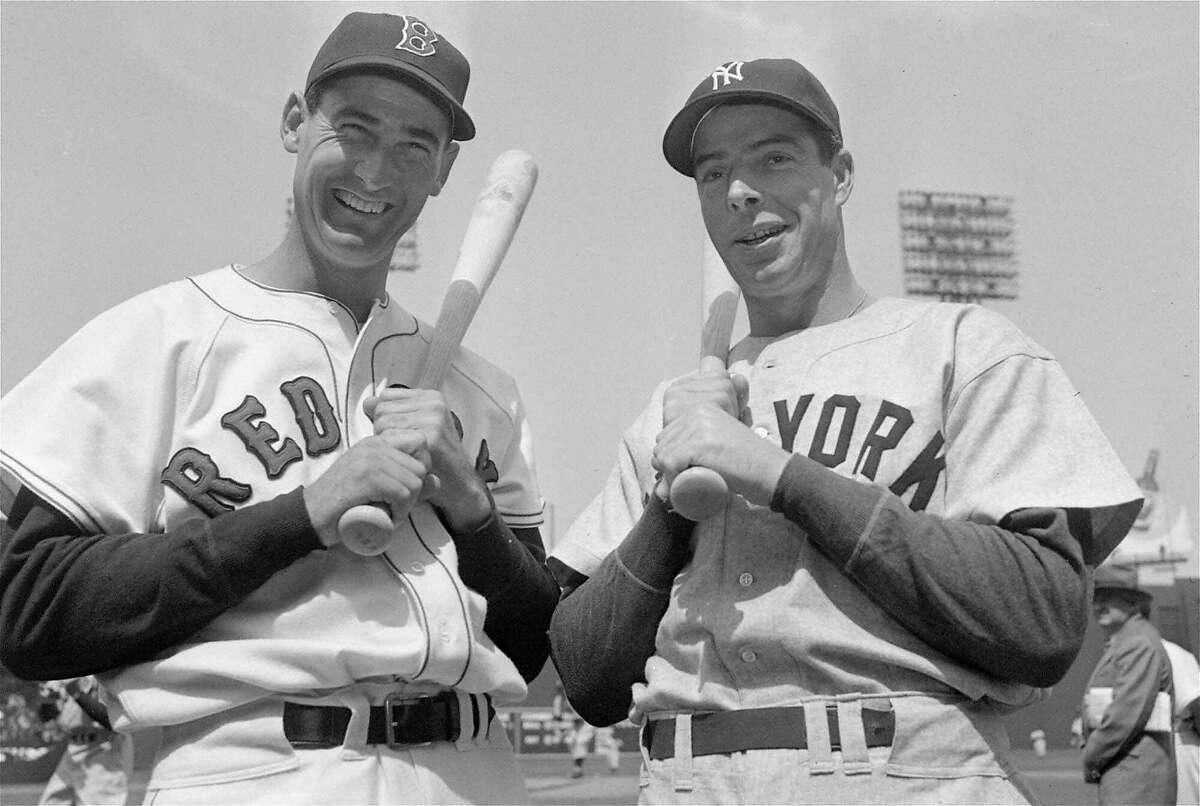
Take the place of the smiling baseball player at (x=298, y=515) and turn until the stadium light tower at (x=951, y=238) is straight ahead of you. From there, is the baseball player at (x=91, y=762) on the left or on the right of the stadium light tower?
left

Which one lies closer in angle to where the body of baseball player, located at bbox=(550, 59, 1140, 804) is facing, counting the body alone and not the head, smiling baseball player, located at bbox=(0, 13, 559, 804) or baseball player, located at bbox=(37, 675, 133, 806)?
the smiling baseball player

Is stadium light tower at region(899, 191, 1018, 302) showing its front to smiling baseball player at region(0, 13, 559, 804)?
yes

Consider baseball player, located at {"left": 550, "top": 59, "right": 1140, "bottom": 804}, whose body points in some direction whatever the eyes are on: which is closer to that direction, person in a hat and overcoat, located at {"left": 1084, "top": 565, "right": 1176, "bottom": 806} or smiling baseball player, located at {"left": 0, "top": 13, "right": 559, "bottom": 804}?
the smiling baseball player

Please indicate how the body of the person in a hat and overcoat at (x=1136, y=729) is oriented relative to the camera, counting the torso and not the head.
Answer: to the viewer's left

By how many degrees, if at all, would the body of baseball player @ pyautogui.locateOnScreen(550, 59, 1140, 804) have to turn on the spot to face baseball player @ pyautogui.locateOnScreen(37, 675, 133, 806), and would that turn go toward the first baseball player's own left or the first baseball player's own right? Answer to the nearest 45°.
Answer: approximately 90° to the first baseball player's own right

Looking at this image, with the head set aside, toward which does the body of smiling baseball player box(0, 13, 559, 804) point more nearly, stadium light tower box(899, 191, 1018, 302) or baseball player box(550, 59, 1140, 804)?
the baseball player

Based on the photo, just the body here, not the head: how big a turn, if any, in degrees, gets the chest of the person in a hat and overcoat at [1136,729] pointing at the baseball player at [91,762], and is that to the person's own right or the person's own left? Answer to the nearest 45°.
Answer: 0° — they already face them

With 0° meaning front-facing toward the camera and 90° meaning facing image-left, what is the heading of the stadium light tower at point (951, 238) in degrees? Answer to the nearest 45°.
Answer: approximately 0°
